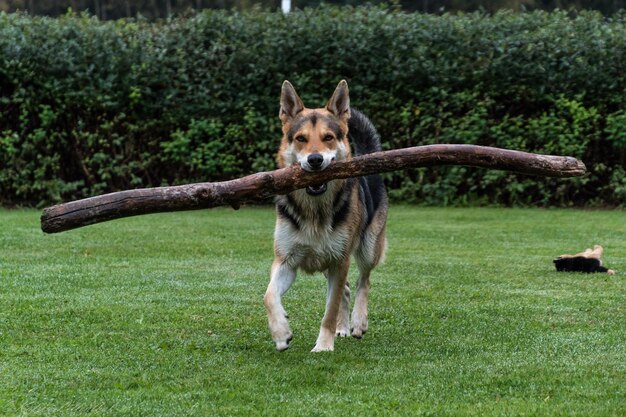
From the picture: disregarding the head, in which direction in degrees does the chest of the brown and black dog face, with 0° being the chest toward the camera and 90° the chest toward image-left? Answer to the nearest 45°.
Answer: approximately 0°
